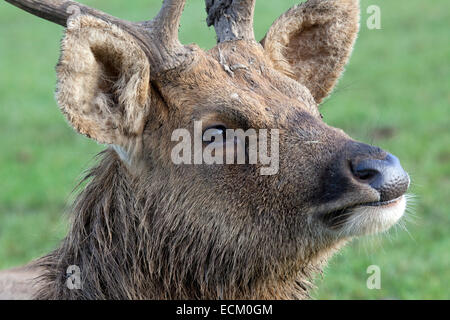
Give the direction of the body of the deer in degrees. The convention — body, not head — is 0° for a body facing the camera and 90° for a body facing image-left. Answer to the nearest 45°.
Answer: approximately 315°
